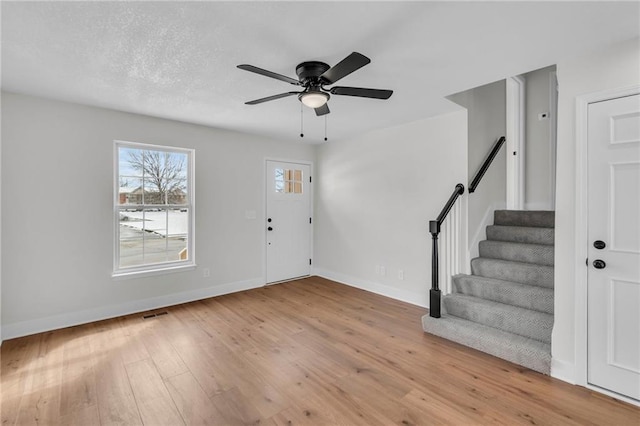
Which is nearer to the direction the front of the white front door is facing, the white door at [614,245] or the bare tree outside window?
the white door

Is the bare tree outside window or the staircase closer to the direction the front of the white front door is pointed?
the staircase

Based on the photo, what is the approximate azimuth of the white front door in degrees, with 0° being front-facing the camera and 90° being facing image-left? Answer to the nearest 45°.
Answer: approximately 315°

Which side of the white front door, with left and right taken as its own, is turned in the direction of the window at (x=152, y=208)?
right

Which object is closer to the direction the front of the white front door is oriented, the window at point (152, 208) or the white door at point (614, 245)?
the white door

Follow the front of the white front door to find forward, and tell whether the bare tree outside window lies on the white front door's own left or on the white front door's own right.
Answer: on the white front door's own right

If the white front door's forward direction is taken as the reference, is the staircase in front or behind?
in front

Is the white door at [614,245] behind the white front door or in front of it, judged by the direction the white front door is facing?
in front
